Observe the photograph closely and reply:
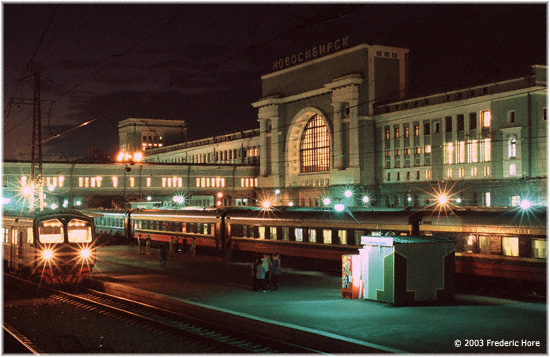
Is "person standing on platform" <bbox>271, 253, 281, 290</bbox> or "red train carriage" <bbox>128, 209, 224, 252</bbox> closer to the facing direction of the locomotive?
the person standing on platform
